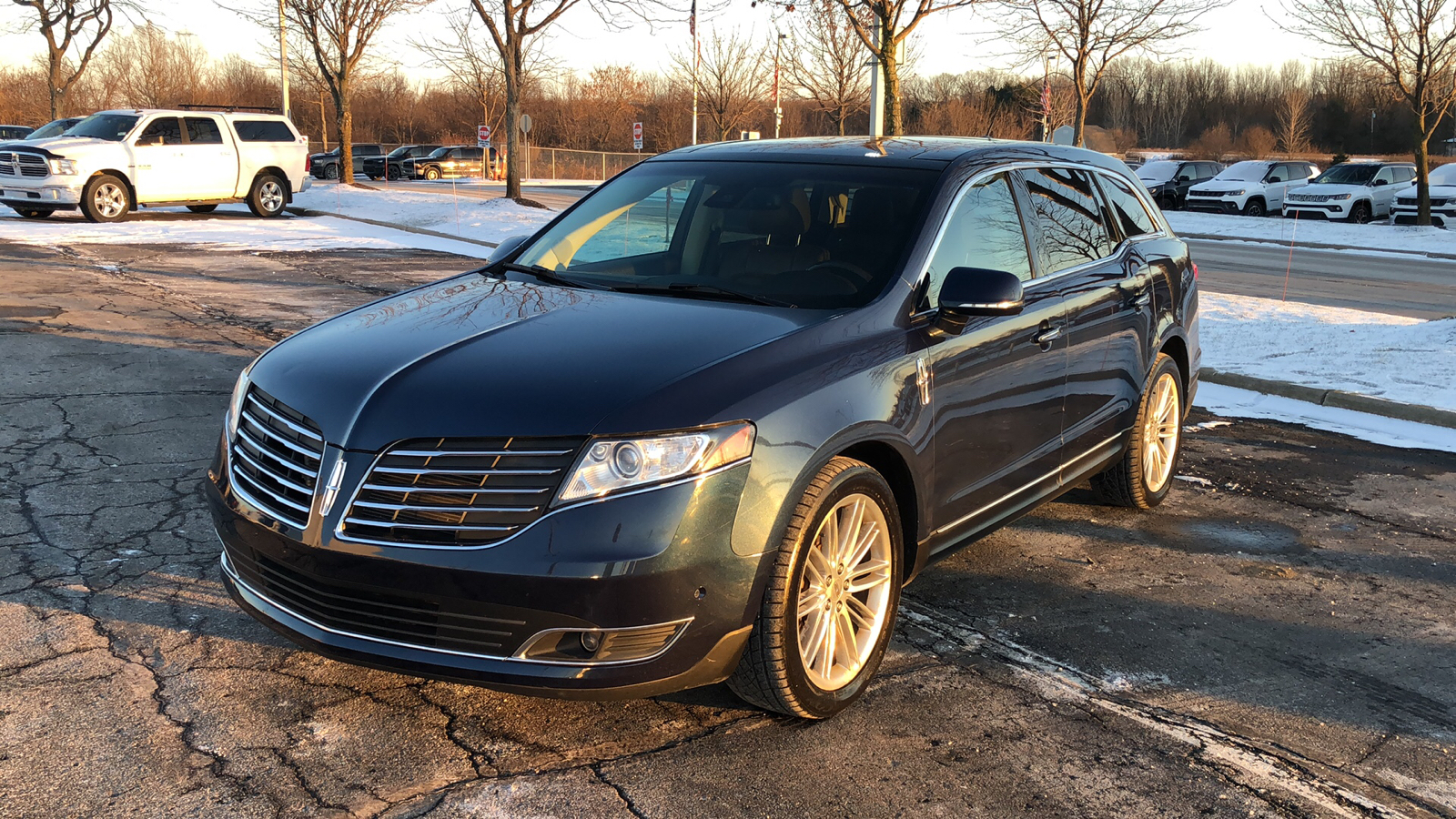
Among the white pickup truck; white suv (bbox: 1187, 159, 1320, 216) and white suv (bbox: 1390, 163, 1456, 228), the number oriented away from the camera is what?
0

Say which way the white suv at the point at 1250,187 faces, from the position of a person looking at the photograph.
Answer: facing the viewer and to the left of the viewer

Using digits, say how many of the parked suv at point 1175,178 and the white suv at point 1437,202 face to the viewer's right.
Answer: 0

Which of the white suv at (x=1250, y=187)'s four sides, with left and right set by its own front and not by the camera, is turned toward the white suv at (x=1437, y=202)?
left

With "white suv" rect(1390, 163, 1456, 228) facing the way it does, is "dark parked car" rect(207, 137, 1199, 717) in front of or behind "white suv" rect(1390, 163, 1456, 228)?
in front

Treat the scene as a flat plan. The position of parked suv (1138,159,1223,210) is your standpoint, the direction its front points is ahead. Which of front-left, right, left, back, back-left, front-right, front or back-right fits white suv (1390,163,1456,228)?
left

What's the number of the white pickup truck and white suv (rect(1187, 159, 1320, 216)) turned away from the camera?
0

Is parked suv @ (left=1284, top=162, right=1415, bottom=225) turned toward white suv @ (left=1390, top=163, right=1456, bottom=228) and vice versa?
no

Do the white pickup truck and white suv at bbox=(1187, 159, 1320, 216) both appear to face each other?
no

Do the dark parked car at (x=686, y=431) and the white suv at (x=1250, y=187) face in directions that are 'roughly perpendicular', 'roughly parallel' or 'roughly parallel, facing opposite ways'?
roughly parallel

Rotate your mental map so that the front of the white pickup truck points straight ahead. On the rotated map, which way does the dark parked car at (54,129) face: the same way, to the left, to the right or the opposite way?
the same way

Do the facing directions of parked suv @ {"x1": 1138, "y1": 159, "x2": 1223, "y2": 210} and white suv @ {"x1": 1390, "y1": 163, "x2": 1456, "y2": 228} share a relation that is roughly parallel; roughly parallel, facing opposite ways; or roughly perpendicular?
roughly parallel

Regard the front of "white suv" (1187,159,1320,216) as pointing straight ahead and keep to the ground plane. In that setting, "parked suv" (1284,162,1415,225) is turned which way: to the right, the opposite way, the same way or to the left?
the same way

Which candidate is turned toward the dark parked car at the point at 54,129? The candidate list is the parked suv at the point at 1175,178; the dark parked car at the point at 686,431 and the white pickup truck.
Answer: the parked suv

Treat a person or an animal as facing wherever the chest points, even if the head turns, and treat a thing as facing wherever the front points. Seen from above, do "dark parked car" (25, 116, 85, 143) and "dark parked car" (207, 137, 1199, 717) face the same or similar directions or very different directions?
same or similar directions

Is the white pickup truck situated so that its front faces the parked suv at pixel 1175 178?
no

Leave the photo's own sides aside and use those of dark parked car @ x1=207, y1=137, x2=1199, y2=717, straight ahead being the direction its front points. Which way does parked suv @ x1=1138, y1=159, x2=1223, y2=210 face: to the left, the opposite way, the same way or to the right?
the same way
